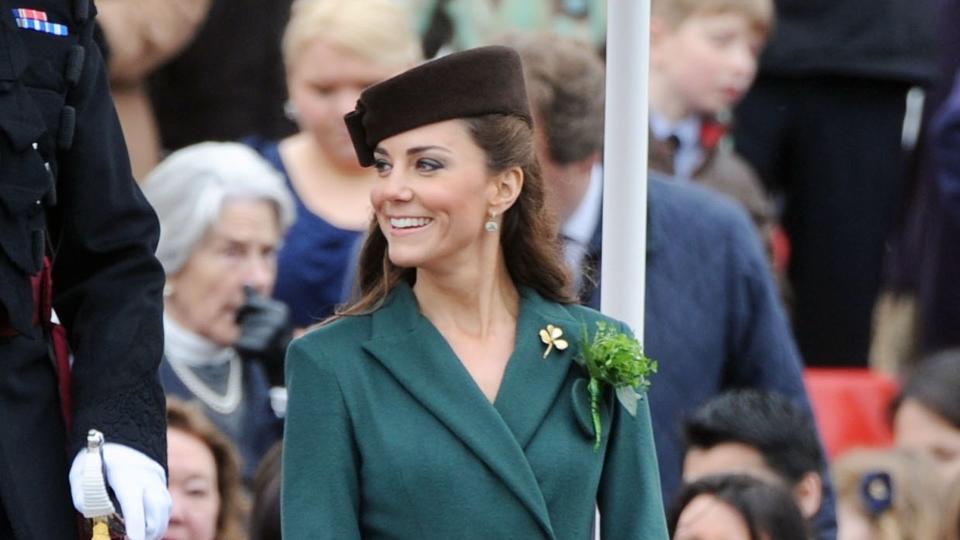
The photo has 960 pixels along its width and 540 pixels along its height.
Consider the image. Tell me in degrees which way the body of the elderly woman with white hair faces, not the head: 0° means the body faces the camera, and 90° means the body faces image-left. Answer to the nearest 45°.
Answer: approximately 315°

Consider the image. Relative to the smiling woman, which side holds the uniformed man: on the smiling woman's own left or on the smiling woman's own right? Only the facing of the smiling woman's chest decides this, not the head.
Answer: on the smiling woman's own right

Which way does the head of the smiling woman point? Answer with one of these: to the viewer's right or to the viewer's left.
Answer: to the viewer's left

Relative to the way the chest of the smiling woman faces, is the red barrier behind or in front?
behind

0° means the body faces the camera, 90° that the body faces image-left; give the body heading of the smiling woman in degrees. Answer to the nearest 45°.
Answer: approximately 0°
